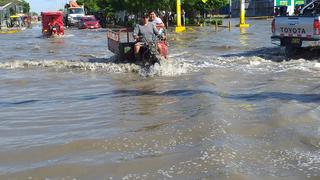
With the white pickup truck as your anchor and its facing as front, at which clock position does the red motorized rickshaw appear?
The red motorized rickshaw is roughly at 9 o'clock from the white pickup truck.

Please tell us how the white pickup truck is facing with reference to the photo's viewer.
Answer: facing away from the viewer and to the right of the viewer

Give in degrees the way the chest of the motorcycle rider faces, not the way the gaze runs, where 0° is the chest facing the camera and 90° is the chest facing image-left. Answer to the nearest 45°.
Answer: approximately 315°

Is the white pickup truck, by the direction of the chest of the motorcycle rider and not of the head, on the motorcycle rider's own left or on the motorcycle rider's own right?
on the motorcycle rider's own left
